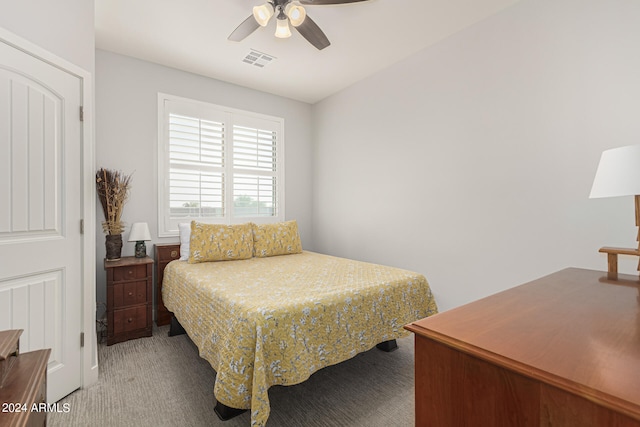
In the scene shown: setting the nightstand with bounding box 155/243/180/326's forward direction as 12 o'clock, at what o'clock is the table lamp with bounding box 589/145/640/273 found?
The table lamp is roughly at 11 o'clock from the nightstand.

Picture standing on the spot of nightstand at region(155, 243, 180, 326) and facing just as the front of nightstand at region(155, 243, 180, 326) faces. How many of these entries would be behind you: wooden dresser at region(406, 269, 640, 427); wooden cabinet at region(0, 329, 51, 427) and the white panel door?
0

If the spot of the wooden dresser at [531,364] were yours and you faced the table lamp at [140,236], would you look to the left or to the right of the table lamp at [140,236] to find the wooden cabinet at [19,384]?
left

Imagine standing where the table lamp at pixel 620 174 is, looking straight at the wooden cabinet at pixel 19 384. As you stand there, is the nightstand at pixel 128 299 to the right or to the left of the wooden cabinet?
right

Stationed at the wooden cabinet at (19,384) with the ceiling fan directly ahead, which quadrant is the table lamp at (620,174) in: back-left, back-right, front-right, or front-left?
front-right

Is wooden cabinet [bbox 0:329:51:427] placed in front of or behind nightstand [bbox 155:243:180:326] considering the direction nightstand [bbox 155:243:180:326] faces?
in front

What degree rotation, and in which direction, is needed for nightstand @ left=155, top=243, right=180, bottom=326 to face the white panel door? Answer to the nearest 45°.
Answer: approximately 45° to its right

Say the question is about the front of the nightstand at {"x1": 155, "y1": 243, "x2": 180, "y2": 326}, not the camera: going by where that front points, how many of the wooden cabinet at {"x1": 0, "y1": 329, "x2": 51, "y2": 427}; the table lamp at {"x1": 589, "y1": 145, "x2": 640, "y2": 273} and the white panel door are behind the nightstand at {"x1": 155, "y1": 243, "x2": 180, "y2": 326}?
0

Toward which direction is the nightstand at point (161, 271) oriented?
toward the camera

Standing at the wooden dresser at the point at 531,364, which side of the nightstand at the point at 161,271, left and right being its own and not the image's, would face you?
front
